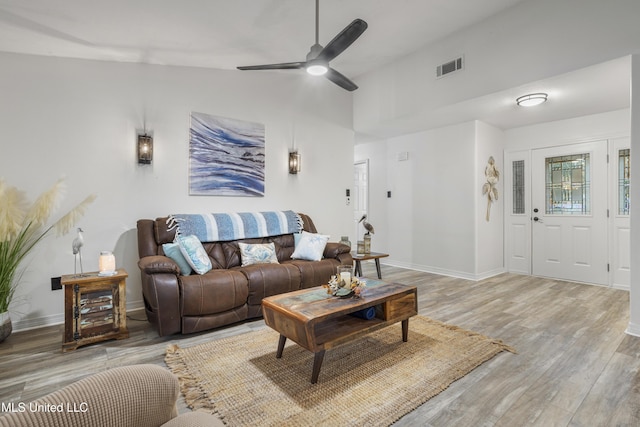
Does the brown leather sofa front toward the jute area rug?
yes

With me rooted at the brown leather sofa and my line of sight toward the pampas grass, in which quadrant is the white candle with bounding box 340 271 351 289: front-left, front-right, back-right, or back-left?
back-left

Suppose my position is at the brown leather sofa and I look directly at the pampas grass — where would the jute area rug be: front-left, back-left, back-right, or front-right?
back-left

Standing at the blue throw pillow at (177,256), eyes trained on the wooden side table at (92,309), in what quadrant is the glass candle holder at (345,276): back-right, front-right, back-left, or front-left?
back-left

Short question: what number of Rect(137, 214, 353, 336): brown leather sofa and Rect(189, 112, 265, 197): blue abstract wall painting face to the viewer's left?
0

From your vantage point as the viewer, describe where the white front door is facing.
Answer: facing the viewer and to the left of the viewer

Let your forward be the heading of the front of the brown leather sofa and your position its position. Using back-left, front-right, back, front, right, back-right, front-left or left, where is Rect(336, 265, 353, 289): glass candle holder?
front

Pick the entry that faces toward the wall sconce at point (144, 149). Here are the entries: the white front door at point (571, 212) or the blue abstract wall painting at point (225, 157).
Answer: the white front door

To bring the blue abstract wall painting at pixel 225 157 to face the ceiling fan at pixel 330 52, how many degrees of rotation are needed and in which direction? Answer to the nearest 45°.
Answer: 0° — it already faces it

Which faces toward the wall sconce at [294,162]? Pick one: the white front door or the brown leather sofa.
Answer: the white front door

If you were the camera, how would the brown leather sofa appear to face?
facing the viewer and to the right of the viewer
